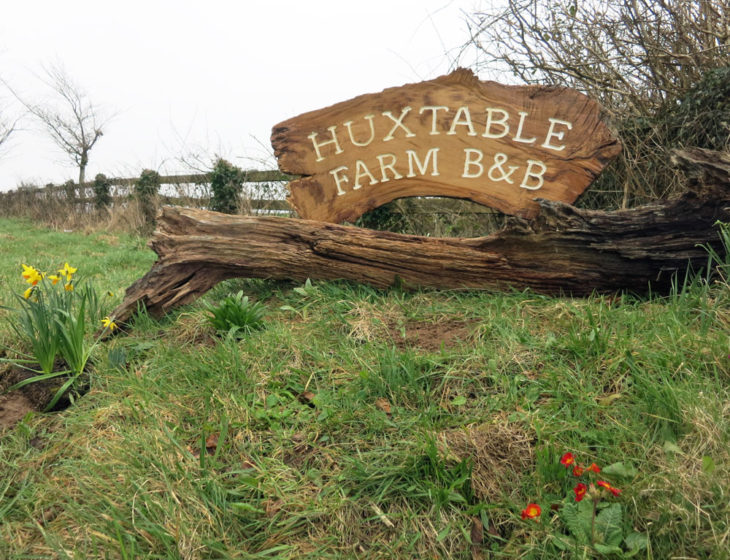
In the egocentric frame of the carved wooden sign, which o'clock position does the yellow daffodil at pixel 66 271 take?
The yellow daffodil is roughly at 2 o'clock from the carved wooden sign.

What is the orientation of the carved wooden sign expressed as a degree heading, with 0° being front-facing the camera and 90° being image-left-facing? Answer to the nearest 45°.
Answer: approximately 0°

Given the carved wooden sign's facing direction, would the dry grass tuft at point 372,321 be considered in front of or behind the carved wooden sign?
in front

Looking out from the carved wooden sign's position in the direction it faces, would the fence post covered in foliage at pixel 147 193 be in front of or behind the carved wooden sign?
behind

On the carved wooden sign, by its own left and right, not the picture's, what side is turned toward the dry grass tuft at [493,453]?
front

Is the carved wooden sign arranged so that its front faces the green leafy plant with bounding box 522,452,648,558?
yes

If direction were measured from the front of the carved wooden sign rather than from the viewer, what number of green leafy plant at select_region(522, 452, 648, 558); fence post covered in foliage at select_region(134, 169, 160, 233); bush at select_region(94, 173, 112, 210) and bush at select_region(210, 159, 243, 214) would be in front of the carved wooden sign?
1

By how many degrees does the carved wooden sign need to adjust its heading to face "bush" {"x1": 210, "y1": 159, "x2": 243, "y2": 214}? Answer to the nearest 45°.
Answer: approximately 135° to its right

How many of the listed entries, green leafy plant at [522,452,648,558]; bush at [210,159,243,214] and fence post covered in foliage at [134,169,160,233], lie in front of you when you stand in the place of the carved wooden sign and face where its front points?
1

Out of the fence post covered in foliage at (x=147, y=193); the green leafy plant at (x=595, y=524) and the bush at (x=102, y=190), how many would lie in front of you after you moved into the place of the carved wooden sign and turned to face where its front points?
1
